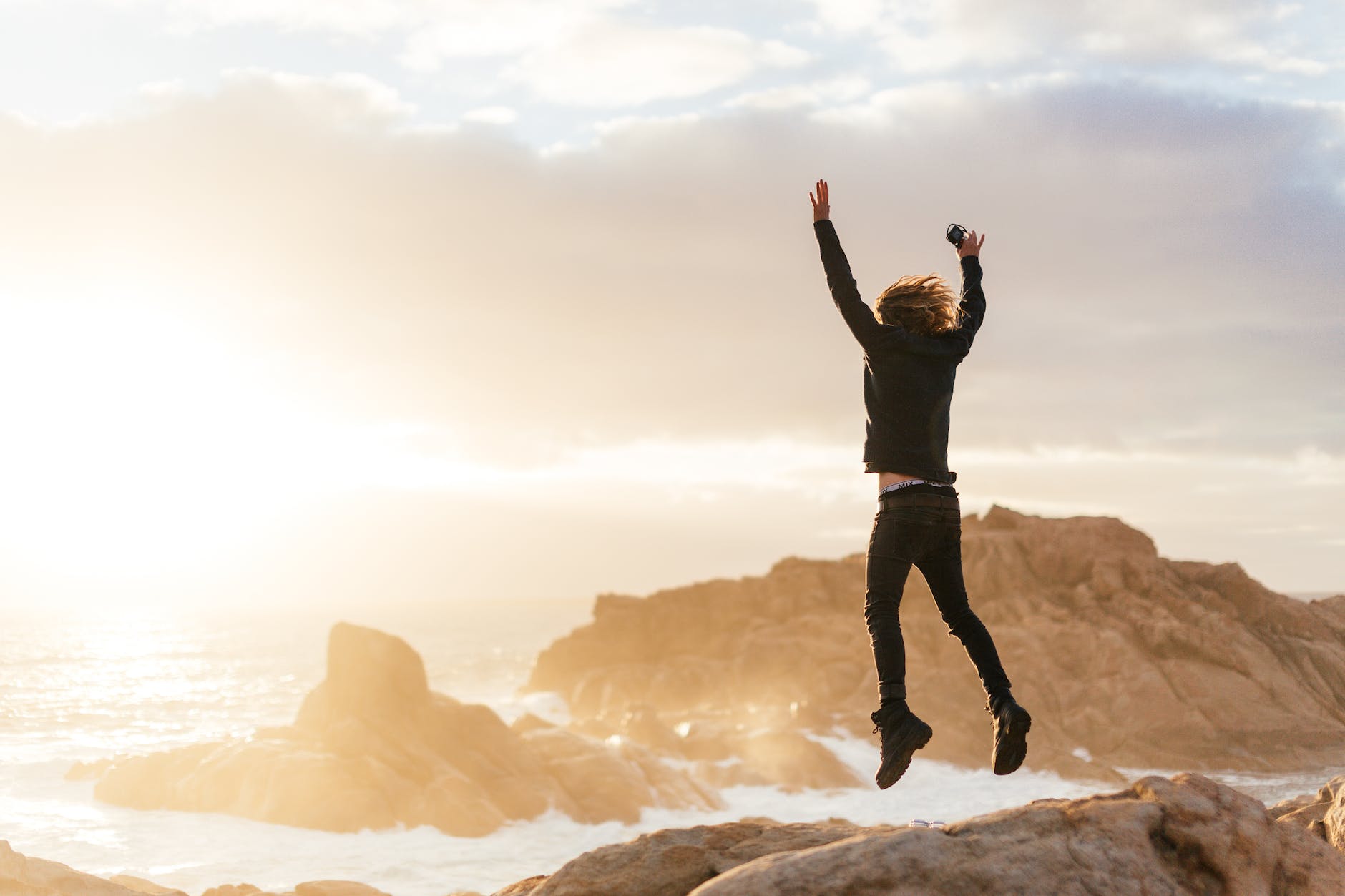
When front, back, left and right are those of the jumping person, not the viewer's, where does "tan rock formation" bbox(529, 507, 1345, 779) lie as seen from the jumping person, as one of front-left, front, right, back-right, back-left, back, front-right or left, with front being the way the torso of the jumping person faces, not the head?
front

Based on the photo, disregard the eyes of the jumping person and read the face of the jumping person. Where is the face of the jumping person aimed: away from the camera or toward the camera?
away from the camera

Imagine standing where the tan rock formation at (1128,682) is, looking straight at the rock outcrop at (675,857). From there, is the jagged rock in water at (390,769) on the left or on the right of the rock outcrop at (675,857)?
right

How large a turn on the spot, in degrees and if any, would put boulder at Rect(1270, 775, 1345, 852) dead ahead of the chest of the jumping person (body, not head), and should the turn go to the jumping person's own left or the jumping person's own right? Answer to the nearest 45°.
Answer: approximately 45° to the jumping person's own right

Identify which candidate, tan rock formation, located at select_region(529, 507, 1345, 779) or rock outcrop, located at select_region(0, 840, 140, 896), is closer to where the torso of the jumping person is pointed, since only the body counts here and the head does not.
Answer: the tan rock formation

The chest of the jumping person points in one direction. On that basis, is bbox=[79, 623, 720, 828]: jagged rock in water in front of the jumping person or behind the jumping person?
in front

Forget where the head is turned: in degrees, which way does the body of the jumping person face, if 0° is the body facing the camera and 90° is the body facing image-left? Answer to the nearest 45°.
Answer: approximately 180°
